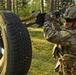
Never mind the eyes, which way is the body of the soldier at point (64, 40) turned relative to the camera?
to the viewer's left
